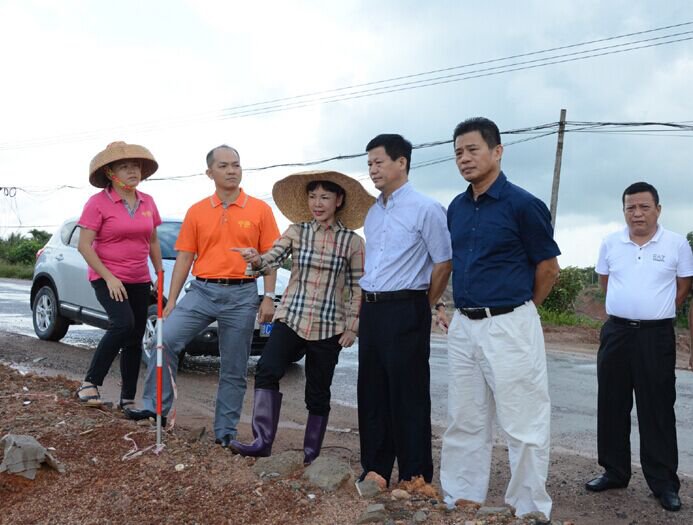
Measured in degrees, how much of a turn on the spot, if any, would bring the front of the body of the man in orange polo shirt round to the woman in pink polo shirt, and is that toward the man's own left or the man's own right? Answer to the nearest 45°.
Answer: approximately 135° to the man's own right

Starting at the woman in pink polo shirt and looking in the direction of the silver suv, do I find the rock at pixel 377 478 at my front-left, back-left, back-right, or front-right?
back-right

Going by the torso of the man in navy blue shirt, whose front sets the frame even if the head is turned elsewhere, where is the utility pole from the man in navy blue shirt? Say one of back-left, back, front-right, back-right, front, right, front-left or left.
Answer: back-right

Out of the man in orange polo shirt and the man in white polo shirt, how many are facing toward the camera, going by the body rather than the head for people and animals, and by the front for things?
2

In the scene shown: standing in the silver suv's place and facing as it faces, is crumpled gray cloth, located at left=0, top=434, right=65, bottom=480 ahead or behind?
ahead

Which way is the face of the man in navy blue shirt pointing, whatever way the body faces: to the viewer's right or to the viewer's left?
to the viewer's left

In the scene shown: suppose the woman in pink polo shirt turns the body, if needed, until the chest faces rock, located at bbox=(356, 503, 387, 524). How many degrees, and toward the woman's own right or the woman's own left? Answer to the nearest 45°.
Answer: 0° — they already face it
